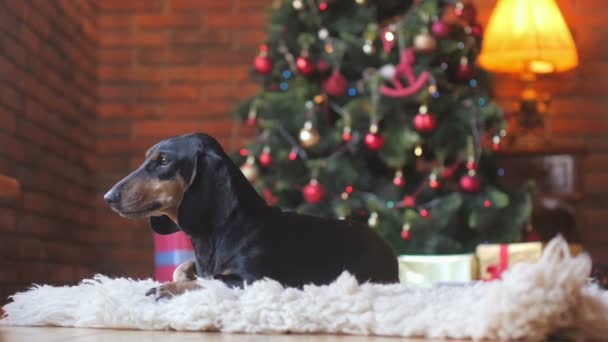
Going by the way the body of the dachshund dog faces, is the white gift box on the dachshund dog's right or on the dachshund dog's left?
on the dachshund dog's right

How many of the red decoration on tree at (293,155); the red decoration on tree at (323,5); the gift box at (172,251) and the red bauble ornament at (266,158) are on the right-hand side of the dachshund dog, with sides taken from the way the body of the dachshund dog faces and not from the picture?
4

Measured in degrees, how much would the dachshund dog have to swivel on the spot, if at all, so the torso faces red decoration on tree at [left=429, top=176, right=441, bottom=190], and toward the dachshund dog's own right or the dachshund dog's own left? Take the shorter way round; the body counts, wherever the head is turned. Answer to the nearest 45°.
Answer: approximately 135° to the dachshund dog's own right

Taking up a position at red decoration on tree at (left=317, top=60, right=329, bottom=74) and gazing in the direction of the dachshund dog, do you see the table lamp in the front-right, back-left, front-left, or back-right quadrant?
back-left

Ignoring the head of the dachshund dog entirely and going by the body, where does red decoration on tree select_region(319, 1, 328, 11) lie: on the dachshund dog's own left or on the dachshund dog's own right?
on the dachshund dog's own right

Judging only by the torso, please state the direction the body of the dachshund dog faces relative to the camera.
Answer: to the viewer's left

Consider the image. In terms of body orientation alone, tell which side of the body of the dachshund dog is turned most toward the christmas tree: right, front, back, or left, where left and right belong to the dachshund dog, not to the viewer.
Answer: right

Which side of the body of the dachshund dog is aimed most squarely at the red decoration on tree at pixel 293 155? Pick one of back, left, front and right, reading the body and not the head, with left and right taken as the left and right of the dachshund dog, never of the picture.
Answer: right

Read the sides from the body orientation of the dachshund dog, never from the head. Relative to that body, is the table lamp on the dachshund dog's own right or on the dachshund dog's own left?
on the dachshund dog's own right
